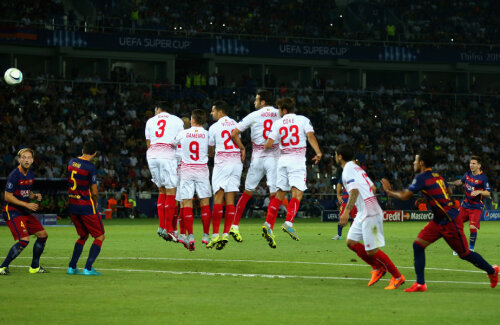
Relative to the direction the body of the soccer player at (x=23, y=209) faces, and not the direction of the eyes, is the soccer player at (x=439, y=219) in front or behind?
in front

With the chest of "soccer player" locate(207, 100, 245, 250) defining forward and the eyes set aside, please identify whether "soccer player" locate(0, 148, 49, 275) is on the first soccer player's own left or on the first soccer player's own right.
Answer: on the first soccer player's own left

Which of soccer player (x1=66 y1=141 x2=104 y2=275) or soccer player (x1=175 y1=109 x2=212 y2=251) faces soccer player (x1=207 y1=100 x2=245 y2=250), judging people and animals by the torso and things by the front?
soccer player (x1=66 y1=141 x2=104 y2=275)

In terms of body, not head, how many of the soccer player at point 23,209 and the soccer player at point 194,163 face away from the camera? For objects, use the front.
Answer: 1

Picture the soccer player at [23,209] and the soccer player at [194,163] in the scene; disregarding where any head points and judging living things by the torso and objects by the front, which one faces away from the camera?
the soccer player at [194,163]

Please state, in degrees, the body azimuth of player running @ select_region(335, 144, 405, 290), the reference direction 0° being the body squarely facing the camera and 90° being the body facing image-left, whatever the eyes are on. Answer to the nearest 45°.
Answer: approximately 135°

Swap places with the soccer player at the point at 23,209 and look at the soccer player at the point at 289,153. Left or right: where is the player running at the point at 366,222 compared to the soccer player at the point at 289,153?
right

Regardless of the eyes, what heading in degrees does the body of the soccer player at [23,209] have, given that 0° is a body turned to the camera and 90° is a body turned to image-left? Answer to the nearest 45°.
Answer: approximately 315°

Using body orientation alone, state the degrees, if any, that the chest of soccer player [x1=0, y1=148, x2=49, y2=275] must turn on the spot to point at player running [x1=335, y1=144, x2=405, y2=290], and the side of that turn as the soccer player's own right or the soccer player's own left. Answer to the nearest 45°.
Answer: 0° — they already face them

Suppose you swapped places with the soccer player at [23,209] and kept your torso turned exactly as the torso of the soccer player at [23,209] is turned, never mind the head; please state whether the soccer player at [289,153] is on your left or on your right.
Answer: on your left

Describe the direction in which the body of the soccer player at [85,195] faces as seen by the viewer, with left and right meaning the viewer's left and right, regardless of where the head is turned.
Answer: facing away from the viewer and to the right of the viewer

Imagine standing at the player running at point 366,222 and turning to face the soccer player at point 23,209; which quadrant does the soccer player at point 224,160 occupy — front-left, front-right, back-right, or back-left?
front-right

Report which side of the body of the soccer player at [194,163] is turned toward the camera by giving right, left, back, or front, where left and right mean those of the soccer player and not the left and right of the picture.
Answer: back

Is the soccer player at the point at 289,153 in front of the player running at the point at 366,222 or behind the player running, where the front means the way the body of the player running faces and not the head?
in front
